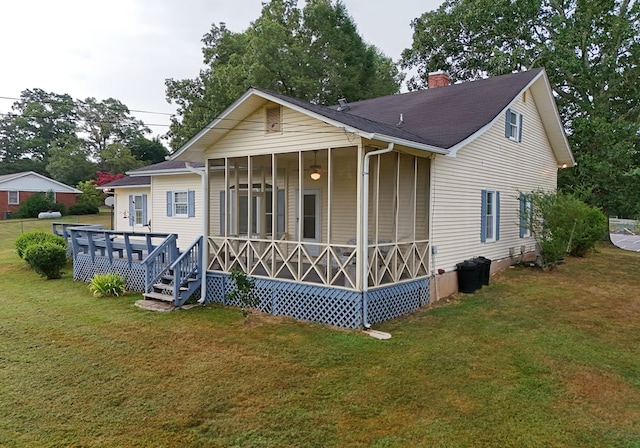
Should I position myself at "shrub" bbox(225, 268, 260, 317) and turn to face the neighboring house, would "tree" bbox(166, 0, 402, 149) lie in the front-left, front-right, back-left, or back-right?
front-right

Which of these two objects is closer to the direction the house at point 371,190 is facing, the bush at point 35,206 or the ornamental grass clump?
the ornamental grass clump

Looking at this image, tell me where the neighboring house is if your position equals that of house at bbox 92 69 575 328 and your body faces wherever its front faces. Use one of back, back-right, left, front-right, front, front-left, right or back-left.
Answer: right

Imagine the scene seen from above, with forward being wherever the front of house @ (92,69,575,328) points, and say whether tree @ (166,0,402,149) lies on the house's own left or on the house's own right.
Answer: on the house's own right

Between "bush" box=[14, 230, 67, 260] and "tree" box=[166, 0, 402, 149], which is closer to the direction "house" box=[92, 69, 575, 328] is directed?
the bush

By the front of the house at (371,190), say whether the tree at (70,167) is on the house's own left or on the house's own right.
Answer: on the house's own right

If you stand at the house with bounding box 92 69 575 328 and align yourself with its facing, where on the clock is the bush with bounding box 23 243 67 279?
The bush is roughly at 2 o'clock from the house.

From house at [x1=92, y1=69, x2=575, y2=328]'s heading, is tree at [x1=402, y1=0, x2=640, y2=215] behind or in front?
behind

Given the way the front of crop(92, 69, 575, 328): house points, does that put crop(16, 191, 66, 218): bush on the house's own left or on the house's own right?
on the house's own right

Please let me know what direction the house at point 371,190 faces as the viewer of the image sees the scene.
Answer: facing the viewer and to the left of the viewer

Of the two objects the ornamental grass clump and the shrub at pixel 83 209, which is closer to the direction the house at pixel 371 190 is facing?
the ornamental grass clump

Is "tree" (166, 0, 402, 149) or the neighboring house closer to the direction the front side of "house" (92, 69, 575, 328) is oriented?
the neighboring house

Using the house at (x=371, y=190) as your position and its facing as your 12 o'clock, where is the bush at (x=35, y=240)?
The bush is roughly at 2 o'clock from the house.

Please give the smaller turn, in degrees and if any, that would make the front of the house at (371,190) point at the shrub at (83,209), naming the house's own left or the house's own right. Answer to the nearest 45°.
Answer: approximately 90° to the house's own right
